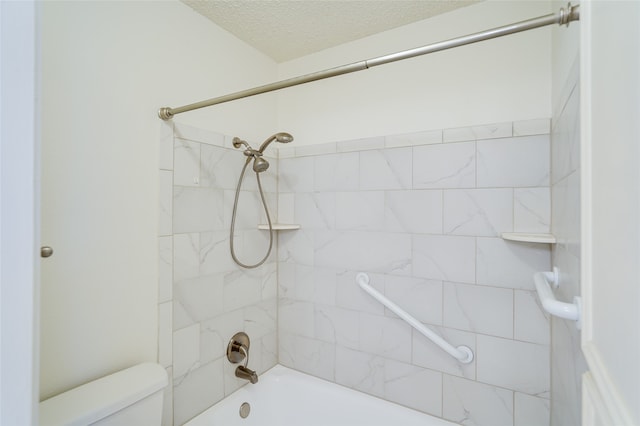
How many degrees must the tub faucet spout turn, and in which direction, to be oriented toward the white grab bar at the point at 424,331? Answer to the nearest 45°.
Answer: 0° — it already faces it

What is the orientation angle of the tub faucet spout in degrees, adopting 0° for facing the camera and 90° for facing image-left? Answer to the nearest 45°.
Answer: approximately 315°

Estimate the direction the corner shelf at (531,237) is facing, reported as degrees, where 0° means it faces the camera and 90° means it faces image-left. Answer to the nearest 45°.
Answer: approximately 45°

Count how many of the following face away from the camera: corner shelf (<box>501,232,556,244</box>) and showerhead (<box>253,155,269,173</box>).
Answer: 0

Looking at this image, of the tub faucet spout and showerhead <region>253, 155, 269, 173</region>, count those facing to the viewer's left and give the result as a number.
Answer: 0

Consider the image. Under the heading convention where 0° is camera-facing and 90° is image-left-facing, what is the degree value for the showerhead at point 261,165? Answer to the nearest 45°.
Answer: approximately 315°

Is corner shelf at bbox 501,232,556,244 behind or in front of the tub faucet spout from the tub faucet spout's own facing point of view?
in front

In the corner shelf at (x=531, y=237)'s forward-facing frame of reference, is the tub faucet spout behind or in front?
in front
